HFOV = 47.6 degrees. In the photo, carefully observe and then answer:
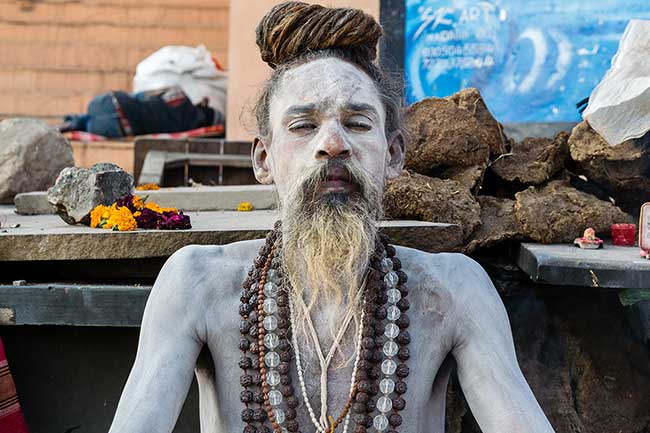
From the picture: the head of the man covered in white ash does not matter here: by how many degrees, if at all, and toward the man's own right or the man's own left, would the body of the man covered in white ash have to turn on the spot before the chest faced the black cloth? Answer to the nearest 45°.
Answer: approximately 180°

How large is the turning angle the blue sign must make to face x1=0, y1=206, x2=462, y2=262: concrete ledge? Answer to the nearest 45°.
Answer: approximately 45° to its right

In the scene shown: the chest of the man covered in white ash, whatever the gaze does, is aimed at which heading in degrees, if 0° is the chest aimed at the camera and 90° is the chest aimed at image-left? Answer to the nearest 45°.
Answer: approximately 0°

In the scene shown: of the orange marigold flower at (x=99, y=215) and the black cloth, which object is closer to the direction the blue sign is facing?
the orange marigold flower

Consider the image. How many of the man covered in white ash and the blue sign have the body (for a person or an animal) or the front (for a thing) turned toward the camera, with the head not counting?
2

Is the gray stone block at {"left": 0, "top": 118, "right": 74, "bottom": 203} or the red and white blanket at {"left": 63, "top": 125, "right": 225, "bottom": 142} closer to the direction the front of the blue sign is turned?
the gray stone block

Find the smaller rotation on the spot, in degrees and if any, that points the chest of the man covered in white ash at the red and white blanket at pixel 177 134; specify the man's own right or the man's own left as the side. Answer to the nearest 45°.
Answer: approximately 180°

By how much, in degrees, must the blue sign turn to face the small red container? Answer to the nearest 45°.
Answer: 0° — it already faces it
